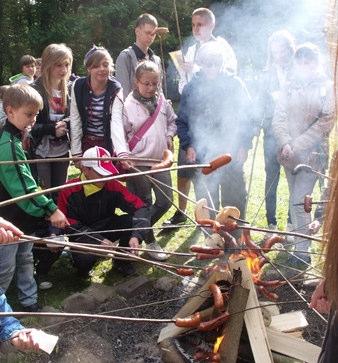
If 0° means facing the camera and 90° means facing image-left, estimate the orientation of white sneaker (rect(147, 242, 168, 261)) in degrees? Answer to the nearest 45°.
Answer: approximately 315°

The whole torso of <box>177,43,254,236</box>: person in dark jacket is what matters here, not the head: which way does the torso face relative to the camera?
toward the camera

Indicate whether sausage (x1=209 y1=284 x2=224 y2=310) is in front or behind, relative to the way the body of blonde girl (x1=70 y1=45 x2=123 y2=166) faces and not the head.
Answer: in front

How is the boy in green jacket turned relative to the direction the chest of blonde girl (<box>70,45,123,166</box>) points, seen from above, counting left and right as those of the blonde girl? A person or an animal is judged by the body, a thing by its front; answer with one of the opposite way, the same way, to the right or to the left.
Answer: to the left

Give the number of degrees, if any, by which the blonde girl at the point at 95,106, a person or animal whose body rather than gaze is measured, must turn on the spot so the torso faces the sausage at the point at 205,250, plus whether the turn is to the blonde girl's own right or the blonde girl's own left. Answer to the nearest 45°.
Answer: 0° — they already face it

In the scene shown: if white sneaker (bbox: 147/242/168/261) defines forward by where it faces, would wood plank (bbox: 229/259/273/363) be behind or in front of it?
in front

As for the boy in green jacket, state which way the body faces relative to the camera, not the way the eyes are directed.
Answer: to the viewer's right

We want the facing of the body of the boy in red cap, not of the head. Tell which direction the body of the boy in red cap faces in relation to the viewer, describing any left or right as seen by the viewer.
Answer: facing the viewer and to the right of the viewer

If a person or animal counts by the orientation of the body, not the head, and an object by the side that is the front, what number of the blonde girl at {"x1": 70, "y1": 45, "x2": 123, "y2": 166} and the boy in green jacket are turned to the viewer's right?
1

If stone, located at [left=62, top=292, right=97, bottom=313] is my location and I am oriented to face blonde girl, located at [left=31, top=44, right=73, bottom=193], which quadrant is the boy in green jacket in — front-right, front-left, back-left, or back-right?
front-left

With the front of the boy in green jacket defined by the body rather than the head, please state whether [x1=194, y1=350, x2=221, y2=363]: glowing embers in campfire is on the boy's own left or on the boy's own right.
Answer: on the boy's own right

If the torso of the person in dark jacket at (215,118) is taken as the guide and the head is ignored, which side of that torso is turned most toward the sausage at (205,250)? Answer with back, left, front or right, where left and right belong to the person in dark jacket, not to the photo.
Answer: front

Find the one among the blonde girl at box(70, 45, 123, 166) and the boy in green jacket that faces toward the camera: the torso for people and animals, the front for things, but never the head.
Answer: the blonde girl

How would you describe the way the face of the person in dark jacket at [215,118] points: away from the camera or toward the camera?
toward the camera

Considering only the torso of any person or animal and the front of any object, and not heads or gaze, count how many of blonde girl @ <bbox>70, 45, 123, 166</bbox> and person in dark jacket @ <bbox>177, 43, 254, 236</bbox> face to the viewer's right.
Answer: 0
